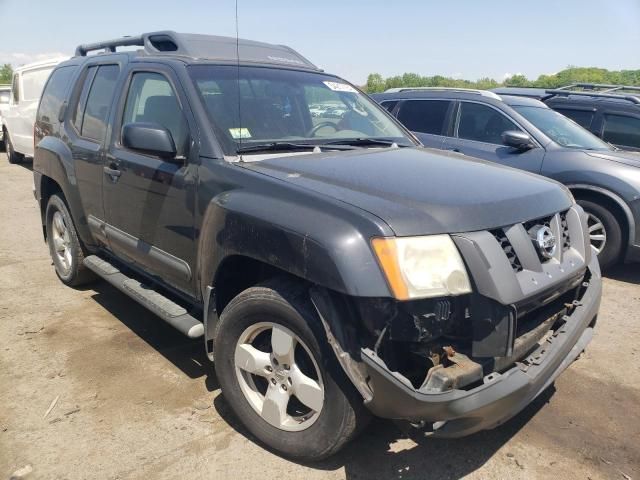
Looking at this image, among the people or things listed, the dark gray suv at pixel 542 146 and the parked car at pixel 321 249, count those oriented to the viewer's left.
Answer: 0

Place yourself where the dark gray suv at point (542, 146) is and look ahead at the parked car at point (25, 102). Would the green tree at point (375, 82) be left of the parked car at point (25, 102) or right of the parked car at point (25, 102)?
right

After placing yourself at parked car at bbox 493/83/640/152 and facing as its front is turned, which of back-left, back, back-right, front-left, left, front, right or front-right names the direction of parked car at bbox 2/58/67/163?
back-right

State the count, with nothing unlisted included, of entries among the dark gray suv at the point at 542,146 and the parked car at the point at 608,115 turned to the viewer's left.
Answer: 0

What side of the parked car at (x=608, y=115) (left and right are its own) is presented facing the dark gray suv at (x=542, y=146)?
right

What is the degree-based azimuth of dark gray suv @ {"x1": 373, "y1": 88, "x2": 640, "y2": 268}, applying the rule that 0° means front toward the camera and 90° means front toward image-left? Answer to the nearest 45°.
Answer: approximately 315°

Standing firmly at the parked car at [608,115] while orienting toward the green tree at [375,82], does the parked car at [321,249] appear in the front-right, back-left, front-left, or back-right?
back-left

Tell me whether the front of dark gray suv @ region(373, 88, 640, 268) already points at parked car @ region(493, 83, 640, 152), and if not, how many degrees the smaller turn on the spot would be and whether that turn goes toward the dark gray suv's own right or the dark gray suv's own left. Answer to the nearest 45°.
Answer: approximately 90° to the dark gray suv's own left

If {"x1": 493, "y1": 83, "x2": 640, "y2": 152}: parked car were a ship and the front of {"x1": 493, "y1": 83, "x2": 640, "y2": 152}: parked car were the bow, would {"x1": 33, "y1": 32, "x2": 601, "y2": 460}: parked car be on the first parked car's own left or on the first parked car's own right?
on the first parked car's own right

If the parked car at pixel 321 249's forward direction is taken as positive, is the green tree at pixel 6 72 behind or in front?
behind

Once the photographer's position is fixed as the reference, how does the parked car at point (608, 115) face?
facing the viewer and to the right of the viewer
